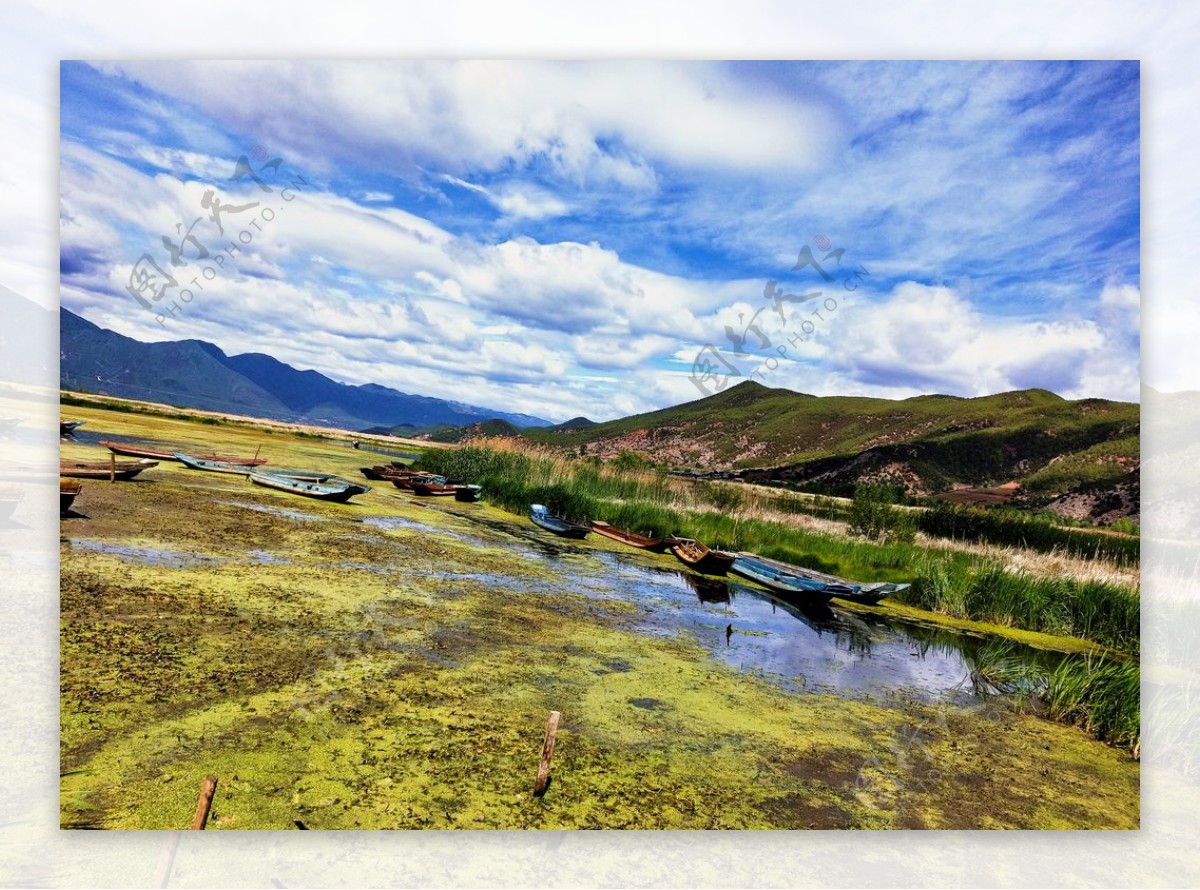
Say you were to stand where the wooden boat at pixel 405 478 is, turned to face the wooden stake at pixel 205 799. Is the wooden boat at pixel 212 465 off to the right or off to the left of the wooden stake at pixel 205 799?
right

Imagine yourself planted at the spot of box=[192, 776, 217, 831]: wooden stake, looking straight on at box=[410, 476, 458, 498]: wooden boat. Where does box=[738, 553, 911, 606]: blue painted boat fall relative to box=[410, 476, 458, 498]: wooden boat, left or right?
right

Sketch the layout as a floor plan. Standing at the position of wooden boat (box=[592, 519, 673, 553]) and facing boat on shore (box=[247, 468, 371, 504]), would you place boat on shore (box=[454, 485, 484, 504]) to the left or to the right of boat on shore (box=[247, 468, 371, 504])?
right

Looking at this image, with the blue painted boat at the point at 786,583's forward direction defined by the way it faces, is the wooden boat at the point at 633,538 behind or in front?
behind

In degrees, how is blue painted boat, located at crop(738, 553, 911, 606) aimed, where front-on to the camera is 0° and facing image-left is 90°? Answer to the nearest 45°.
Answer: approximately 315°

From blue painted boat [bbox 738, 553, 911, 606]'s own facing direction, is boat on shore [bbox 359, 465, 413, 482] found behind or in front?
behind

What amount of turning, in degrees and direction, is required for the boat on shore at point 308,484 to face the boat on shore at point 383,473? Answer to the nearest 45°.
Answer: approximately 90° to its left

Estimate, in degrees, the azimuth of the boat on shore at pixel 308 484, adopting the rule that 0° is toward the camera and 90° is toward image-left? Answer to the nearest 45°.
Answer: approximately 315°

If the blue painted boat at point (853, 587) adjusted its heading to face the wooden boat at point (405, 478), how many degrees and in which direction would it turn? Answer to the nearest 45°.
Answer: approximately 180°

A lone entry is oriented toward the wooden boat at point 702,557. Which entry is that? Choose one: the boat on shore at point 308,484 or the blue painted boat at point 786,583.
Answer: the boat on shore

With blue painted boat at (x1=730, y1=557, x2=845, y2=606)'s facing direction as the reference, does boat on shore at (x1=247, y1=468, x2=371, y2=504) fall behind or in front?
behind

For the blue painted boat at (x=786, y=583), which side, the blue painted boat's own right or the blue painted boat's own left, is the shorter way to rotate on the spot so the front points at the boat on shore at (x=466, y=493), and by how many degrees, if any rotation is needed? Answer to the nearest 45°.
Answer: approximately 180°

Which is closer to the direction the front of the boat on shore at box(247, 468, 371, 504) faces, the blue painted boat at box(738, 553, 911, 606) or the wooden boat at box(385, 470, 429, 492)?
the blue painted boat
